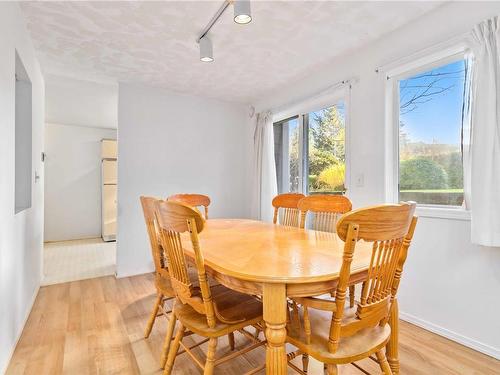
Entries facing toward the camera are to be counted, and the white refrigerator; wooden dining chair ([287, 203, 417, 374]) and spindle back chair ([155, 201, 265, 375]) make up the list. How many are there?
1

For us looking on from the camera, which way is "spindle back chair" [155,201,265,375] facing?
facing away from the viewer and to the right of the viewer

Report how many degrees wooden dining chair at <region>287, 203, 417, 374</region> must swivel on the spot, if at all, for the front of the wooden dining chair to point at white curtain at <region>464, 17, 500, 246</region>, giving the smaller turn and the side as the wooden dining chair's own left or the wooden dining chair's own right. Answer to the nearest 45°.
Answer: approximately 90° to the wooden dining chair's own right

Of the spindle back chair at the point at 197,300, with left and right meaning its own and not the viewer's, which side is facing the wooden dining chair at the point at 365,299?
right

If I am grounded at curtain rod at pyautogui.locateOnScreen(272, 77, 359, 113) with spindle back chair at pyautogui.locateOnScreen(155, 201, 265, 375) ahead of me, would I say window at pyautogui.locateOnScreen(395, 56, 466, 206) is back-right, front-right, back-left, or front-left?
front-left

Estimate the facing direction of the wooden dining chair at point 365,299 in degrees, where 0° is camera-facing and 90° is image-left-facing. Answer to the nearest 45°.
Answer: approximately 135°

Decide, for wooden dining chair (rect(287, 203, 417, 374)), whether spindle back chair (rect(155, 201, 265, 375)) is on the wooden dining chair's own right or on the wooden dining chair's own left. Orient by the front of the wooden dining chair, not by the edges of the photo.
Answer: on the wooden dining chair's own left

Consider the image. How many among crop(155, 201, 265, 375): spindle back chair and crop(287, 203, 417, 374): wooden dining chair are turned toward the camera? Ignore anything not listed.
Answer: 0

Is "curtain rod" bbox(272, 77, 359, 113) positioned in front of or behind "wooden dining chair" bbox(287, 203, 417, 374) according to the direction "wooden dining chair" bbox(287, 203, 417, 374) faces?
in front

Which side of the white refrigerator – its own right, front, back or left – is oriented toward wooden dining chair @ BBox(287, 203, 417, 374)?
front

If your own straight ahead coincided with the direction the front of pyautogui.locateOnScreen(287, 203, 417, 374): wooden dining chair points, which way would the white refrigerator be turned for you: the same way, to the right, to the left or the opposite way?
the opposite way

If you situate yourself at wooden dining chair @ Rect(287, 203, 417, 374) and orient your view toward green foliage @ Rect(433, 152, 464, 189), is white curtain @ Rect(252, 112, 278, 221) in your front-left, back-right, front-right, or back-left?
front-left

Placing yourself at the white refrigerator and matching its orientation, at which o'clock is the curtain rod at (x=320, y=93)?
The curtain rod is roughly at 11 o'clock from the white refrigerator.
